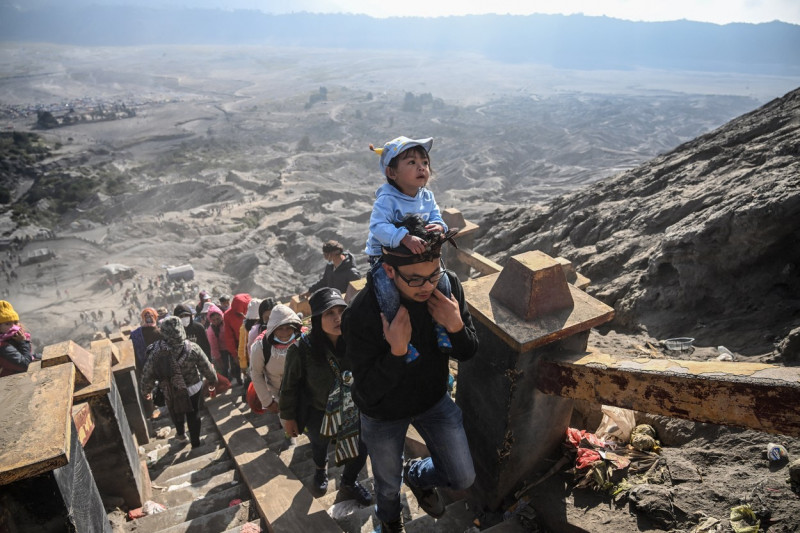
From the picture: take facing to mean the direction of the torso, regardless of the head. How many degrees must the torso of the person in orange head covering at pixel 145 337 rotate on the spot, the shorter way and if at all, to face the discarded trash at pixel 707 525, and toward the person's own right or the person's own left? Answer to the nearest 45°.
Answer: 0° — they already face it

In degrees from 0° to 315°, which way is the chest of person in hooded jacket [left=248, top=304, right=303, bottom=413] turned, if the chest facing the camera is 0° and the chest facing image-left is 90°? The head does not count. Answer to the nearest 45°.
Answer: approximately 315°

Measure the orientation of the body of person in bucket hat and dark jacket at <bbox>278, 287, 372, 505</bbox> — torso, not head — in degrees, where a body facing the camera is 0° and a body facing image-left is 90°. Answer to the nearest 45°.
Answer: approximately 315°

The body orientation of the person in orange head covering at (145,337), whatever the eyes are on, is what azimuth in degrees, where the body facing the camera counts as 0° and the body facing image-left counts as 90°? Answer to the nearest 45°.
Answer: approximately 0°

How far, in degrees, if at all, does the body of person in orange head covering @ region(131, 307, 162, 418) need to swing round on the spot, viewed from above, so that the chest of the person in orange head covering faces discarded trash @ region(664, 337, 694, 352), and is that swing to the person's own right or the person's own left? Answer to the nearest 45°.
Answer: approximately 45° to the person's own left

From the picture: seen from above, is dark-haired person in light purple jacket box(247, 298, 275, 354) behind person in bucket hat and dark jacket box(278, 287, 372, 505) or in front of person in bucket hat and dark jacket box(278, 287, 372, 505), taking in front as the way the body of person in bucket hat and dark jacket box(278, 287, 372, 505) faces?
behind

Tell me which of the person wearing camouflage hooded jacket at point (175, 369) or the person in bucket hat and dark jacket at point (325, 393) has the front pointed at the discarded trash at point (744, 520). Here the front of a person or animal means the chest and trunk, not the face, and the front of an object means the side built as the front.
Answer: the person in bucket hat and dark jacket
